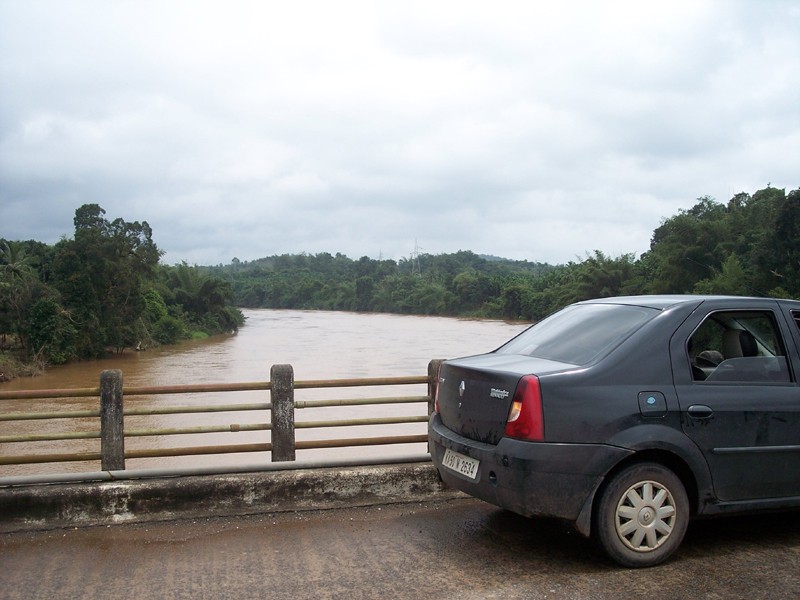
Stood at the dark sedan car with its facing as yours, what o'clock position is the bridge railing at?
The bridge railing is roughly at 8 o'clock from the dark sedan car.

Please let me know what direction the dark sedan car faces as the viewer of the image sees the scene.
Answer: facing away from the viewer and to the right of the viewer

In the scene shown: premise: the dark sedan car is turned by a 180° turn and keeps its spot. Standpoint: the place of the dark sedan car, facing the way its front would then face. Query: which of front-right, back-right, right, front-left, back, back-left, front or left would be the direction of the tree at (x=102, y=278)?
right

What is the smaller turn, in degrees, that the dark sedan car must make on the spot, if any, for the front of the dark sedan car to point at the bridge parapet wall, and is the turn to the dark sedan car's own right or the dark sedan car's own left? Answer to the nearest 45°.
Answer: approximately 135° to the dark sedan car's own left
